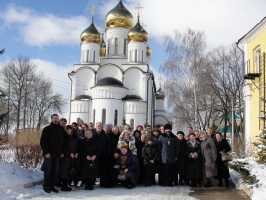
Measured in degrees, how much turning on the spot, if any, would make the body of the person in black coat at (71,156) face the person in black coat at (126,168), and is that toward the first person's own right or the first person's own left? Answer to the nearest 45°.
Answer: approximately 90° to the first person's own left

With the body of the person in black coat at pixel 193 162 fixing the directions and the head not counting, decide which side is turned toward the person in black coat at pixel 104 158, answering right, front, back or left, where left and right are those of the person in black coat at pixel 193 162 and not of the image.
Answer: right

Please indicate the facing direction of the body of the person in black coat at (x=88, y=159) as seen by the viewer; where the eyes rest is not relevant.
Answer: toward the camera

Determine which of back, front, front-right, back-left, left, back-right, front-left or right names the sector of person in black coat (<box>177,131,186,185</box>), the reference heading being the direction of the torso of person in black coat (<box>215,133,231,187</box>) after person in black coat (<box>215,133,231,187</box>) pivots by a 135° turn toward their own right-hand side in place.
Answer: left

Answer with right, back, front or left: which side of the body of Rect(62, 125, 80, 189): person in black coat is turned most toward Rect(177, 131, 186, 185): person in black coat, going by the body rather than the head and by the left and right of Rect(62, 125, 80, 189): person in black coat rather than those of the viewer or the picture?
left

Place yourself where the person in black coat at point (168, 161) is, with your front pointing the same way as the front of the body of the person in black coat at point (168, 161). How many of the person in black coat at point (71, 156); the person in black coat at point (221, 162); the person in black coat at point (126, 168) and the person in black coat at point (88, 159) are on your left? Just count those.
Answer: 1

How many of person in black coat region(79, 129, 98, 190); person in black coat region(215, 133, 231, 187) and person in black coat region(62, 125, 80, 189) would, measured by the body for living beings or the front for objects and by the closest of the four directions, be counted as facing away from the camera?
0

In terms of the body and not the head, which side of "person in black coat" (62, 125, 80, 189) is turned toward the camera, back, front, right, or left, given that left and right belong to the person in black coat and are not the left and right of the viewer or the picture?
front

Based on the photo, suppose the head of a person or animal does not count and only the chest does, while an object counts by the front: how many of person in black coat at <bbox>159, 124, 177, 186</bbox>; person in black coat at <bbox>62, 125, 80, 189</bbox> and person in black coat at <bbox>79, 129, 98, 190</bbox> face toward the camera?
3
